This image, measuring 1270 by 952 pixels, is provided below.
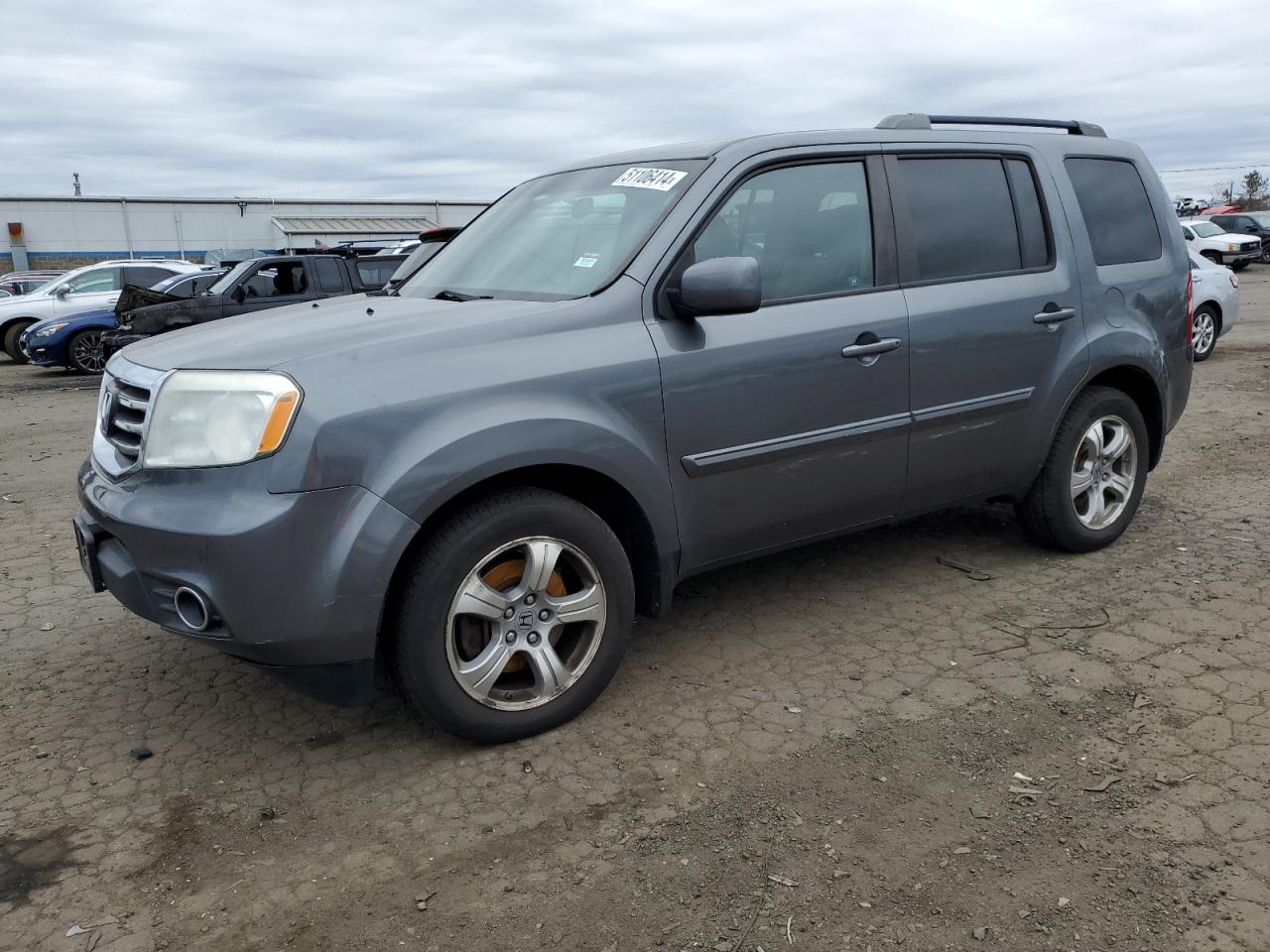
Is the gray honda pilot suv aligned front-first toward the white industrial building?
no

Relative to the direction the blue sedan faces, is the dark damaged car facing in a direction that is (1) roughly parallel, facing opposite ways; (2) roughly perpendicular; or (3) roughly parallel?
roughly parallel

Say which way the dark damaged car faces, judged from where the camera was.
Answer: facing the viewer and to the left of the viewer

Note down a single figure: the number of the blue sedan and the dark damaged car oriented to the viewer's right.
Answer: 0

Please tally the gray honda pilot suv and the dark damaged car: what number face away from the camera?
0

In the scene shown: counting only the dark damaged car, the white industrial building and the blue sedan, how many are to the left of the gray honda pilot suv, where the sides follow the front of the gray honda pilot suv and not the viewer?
0

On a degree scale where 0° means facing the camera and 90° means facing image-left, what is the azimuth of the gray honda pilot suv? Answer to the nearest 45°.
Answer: approximately 45°

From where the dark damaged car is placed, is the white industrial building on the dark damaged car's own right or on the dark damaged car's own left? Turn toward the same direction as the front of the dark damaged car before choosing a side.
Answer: on the dark damaged car's own right

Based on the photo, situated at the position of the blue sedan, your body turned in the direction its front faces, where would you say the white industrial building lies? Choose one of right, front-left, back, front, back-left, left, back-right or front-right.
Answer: back-right

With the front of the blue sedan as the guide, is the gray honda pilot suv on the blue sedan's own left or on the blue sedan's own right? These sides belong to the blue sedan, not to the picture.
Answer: on the blue sedan's own left

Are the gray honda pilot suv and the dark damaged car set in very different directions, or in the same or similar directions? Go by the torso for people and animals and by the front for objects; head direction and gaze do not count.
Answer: same or similar directions

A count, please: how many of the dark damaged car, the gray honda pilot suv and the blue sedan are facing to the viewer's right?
0

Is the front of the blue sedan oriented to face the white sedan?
no
